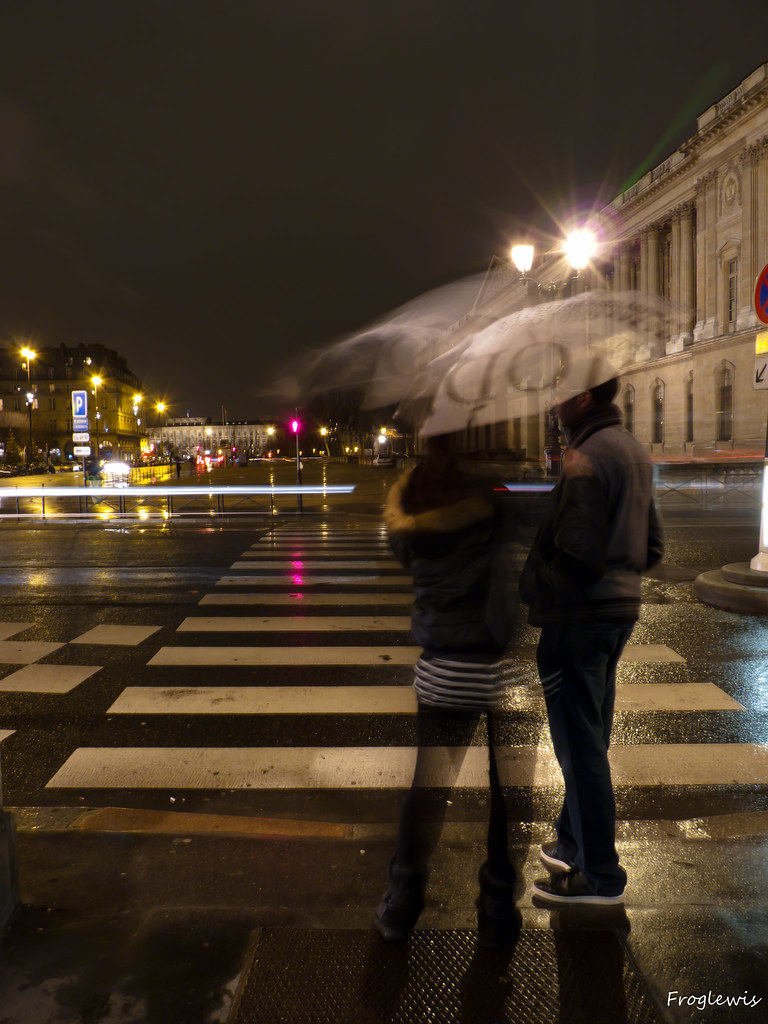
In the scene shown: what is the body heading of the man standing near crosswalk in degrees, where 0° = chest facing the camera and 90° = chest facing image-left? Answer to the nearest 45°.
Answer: approximately 135°

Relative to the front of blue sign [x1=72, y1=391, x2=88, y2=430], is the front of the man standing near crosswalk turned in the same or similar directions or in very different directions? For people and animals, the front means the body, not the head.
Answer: very different directions

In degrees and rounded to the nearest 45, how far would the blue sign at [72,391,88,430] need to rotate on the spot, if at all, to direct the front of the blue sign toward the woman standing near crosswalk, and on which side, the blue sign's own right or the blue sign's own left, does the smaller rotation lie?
0° — it already faces them

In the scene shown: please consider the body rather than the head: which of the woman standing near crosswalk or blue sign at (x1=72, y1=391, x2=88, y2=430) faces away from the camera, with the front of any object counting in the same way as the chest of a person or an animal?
the woman standing near crosswalk

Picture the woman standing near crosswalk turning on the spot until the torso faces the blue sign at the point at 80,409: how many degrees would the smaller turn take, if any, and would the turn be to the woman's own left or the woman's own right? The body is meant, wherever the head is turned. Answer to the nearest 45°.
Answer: approximately 45° to the woman's own left

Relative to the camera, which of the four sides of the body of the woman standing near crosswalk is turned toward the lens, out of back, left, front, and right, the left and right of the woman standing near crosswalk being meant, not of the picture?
back

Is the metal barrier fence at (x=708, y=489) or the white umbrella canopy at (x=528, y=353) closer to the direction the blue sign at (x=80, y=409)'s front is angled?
the white umbrella canopy

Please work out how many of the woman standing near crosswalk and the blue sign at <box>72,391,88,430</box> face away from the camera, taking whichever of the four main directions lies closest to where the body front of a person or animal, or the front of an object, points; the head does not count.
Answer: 1

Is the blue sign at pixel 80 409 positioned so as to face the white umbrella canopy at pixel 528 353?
yes
